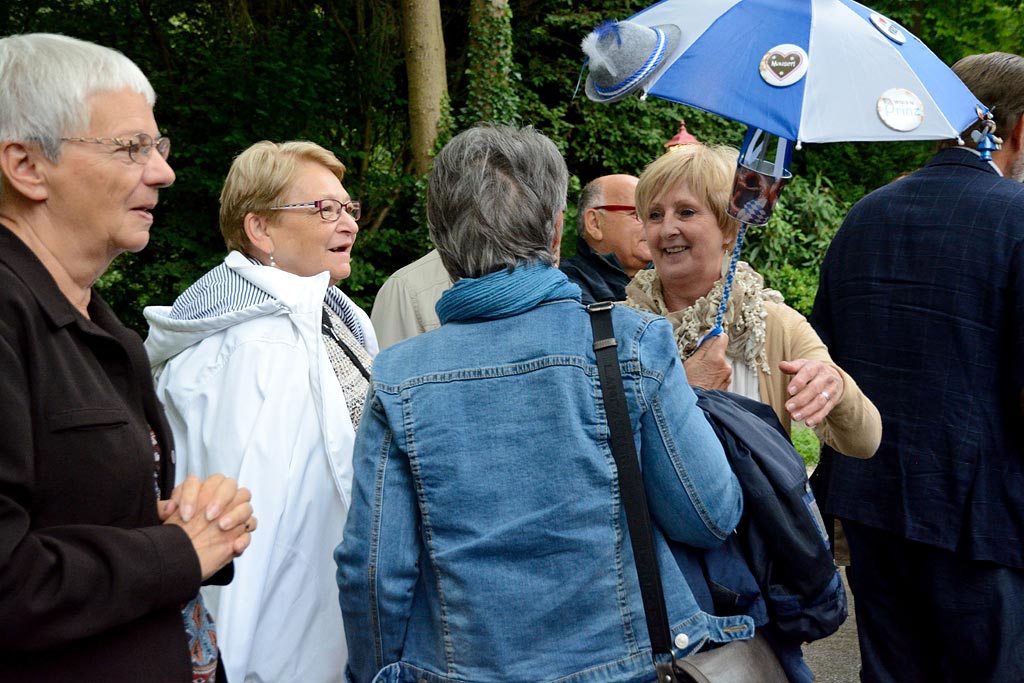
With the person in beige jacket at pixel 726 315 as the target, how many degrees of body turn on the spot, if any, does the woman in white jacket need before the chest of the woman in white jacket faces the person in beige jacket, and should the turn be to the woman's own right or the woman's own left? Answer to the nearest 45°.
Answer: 0° — they already face them

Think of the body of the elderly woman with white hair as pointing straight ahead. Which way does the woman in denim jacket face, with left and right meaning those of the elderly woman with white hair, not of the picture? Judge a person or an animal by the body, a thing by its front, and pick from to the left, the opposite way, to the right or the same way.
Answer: to the left

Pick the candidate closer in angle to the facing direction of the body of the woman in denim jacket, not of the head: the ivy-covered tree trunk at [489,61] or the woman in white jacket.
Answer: the ivy-covered tree trunk

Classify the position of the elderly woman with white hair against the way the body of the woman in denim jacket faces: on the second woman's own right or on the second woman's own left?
on the second woman's own left

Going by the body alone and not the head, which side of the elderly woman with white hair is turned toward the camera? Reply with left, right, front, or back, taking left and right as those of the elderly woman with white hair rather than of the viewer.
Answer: right

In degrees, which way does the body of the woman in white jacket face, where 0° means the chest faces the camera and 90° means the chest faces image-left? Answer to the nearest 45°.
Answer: approximately 270°

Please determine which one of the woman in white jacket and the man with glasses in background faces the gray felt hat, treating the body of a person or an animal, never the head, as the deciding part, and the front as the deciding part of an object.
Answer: the woman in white jacket

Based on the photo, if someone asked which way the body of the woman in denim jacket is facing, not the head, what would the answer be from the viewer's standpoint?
away from the camera

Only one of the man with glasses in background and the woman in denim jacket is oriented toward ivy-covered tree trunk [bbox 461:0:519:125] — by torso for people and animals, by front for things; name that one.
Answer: the woman in denim jacket
